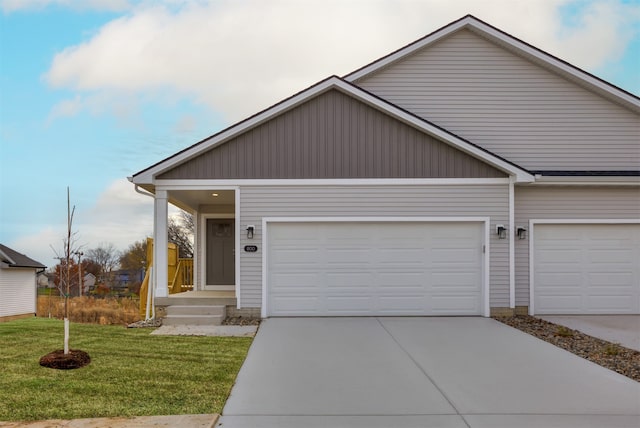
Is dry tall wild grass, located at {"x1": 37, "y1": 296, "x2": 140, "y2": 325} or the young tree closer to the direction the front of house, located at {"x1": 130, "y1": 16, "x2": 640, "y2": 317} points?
the young tree

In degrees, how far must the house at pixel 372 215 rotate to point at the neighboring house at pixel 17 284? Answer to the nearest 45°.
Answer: approximately 135° to its right

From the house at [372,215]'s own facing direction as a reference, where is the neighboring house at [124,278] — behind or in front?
behind

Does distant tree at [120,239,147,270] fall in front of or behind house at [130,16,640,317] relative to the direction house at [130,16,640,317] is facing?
behind

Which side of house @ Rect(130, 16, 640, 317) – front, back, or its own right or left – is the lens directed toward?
front
